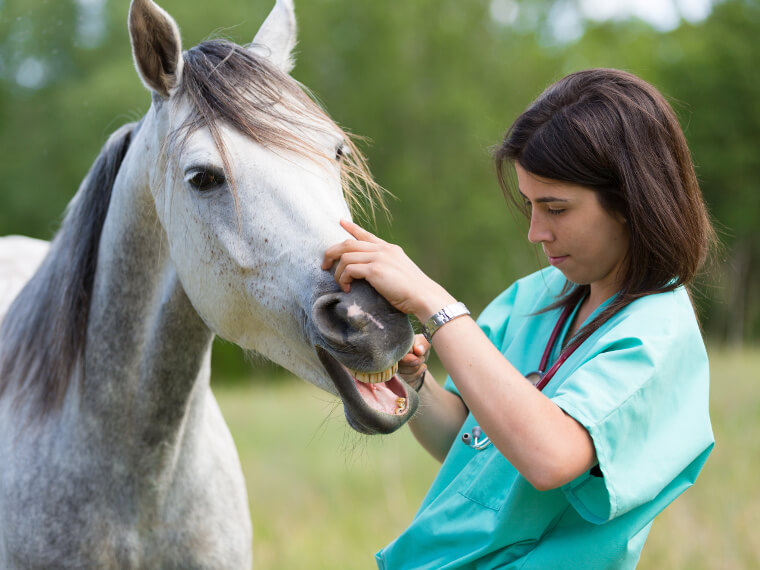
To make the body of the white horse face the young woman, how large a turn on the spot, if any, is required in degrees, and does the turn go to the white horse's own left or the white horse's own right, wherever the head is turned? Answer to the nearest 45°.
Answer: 0° — it already faces them

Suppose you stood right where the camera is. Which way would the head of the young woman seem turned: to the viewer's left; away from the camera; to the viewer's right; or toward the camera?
to the viewer's left

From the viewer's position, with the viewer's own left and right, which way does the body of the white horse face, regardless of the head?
facing the viewer and to the right of the viewer

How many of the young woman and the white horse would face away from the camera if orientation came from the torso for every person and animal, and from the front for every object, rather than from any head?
0

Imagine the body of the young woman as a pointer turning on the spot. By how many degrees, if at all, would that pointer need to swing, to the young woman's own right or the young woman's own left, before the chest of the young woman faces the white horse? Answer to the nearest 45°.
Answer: approximately 45° to the young woman's own right
